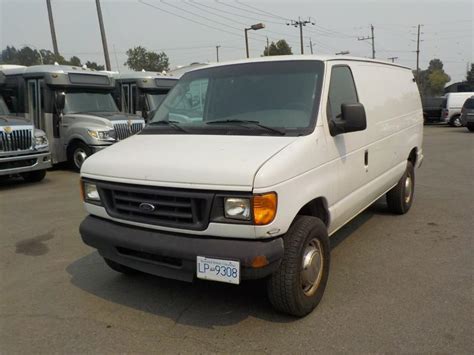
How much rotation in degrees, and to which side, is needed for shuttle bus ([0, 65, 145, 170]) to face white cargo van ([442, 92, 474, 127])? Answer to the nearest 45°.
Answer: approximately 45° to its left

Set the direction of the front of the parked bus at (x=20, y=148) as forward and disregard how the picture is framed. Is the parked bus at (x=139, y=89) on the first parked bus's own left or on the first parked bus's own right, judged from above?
on the first parked bus's own left

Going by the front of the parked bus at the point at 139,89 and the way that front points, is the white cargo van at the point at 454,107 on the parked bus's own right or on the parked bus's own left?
on the parked bus's own left

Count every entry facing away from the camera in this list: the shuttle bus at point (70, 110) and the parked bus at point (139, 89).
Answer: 0

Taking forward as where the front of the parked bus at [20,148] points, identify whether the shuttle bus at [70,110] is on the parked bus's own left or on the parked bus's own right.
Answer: on the parked bus's own left

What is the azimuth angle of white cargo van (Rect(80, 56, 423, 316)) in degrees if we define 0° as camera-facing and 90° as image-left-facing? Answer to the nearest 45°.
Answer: approximately 45°

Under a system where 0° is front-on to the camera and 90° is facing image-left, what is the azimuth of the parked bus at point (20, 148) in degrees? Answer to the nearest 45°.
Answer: approximately 315°

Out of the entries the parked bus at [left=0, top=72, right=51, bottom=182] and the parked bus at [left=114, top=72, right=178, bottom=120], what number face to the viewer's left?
0

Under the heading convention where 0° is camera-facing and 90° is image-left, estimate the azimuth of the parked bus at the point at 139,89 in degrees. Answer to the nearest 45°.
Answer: approximately 315°

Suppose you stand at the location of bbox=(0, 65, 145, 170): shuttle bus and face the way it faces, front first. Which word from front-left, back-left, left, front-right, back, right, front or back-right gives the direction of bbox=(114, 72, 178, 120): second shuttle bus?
left

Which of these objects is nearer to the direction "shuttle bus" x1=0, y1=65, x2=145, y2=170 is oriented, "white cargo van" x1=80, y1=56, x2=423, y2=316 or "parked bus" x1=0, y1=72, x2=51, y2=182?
the white cargo van
